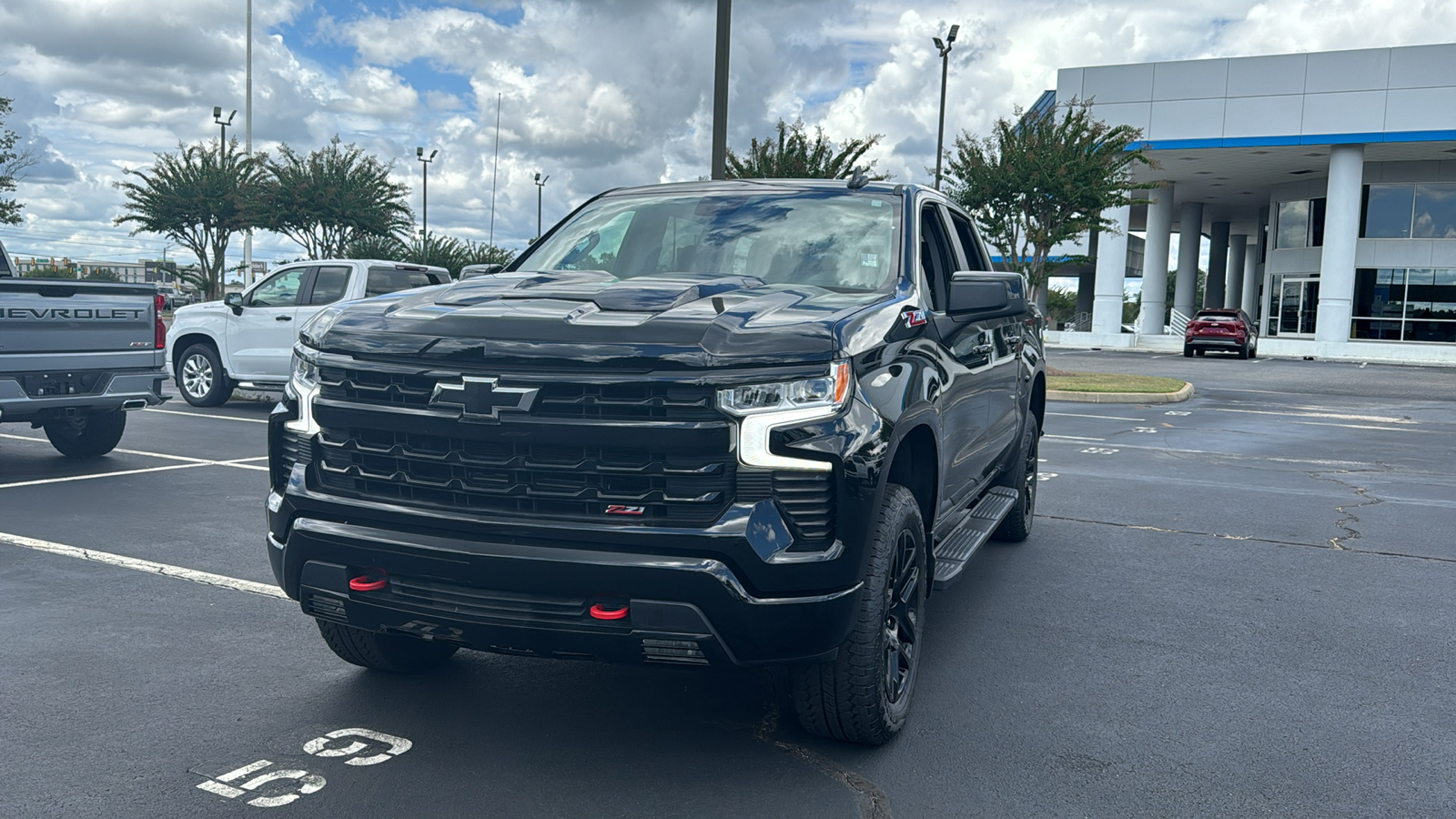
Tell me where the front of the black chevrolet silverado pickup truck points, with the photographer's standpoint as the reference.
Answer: facing the viewer and to the left of the viewer

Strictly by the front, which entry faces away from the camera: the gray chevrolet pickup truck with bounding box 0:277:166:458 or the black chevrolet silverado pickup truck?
the gray chevrolet pickup truck

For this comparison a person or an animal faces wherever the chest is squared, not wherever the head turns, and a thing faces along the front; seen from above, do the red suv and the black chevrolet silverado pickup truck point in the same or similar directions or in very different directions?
very different directions

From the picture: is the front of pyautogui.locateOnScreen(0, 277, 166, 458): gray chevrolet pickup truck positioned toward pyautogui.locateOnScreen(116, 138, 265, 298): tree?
yes

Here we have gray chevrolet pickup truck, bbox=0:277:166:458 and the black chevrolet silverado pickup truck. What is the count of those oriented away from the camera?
1

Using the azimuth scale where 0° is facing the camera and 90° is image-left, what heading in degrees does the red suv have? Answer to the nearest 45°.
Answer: approximately 180°

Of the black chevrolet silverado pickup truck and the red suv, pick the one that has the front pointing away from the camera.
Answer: the red suv

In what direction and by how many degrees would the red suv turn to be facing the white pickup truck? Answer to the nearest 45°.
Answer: approximately 180°

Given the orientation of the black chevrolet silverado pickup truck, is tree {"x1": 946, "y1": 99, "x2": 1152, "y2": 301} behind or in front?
behind

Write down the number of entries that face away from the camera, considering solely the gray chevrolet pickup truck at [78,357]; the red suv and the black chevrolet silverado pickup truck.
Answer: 2

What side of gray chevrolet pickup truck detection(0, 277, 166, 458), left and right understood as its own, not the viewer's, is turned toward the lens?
back

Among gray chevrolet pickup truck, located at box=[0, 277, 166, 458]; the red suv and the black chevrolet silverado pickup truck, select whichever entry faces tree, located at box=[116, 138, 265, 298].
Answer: the gray chevrolet pickup truck

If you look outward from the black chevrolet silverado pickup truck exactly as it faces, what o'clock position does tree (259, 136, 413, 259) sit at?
The tree is roughly at 4 o'clock from the black chevrolet silverado pickup truck.

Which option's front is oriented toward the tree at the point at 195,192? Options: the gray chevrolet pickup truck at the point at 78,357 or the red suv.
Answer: the gray chevrolet pickup truck

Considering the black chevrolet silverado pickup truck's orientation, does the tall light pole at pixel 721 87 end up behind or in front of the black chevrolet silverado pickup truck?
behind
